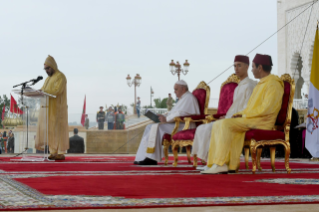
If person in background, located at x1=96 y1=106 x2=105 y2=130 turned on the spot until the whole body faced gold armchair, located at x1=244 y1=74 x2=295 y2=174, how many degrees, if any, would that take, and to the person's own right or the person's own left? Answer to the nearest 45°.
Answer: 0° — they already face it

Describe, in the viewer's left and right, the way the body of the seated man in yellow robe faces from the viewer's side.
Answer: facing to the left of the viewer

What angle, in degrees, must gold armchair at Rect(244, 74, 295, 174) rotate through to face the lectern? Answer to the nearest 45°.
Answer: approximately 45° to its right

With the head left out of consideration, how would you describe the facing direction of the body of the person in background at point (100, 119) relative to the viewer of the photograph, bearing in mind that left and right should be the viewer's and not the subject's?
facing the viewer

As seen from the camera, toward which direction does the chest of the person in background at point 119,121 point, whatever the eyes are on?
toward the camera

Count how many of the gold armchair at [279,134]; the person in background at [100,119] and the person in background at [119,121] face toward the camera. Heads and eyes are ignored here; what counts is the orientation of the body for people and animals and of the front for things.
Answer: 2

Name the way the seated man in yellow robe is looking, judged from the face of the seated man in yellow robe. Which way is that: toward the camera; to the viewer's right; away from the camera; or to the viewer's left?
to the viewer's left

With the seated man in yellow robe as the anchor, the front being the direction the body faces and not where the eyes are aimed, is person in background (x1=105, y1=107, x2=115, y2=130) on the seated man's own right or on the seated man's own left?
on the seated man's own right

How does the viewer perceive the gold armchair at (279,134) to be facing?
facing to the left of the viewer

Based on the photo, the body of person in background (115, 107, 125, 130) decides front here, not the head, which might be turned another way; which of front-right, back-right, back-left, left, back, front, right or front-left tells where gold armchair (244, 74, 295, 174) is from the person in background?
front

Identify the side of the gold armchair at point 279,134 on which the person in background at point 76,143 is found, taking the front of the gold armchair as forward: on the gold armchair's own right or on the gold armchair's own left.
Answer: on the gold armchair's own right

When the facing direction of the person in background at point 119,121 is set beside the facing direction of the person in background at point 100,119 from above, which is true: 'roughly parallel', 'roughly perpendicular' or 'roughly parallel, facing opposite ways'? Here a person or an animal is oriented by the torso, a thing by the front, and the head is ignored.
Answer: roughly parallel

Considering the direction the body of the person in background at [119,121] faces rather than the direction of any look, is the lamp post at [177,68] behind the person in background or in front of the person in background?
behind
